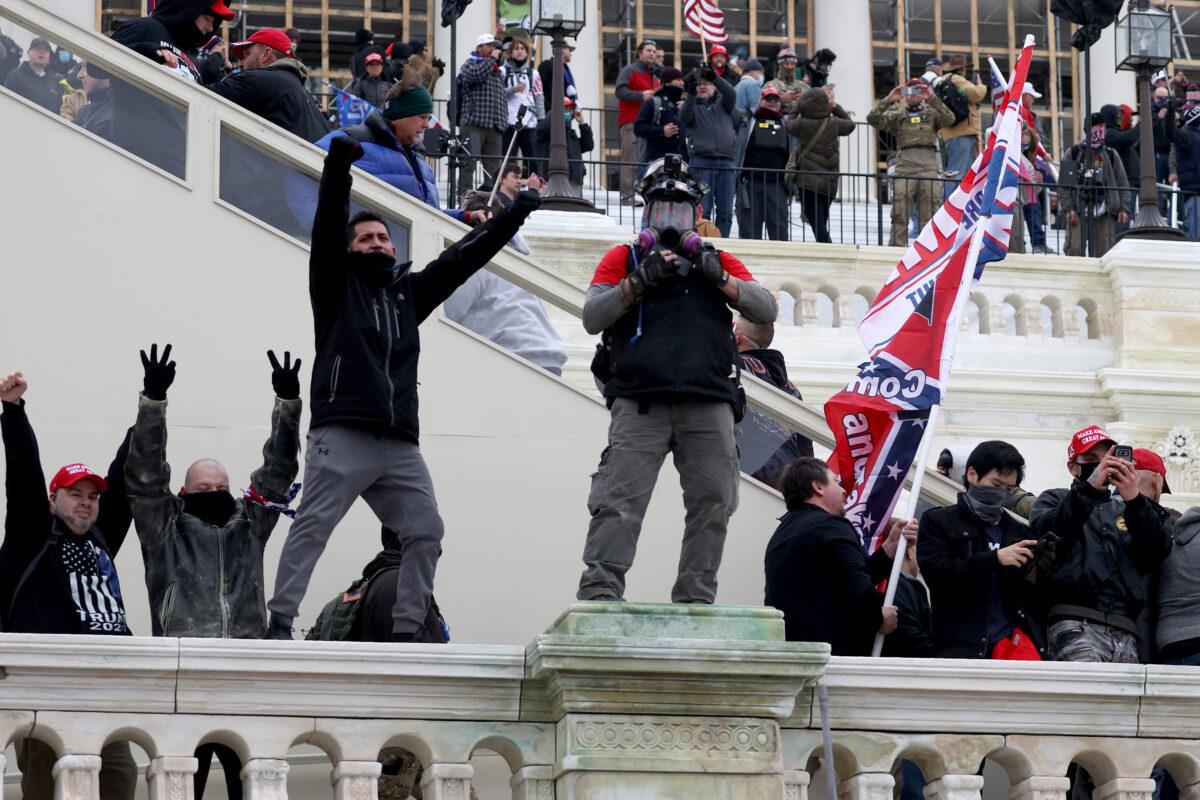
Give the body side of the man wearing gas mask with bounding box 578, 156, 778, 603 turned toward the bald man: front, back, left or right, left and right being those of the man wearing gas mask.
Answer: right

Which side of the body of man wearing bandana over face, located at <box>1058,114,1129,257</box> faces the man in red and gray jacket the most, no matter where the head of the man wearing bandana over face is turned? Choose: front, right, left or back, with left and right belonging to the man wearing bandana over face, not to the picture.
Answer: right

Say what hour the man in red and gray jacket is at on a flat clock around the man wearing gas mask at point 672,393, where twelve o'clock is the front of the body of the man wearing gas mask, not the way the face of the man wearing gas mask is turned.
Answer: The man in red and gray jacket is roughly at 6 o'clock from the man wearing gas mask.

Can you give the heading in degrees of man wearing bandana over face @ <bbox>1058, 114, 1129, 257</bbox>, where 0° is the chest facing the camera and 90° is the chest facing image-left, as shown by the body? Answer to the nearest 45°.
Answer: approximately 0°

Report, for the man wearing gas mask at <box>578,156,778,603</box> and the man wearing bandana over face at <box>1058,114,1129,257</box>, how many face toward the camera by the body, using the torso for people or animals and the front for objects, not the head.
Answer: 2

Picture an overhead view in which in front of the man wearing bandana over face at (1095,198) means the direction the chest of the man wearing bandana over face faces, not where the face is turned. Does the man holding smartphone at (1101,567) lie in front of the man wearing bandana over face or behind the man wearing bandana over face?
in front

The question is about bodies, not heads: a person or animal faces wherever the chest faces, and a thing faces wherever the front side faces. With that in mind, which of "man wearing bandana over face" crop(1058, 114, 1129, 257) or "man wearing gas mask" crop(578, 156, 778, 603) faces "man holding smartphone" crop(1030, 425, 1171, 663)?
"man wearing bandana over face" crop(1058, 114, 1129, 257)
